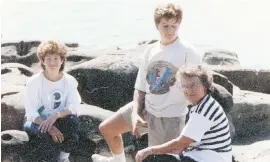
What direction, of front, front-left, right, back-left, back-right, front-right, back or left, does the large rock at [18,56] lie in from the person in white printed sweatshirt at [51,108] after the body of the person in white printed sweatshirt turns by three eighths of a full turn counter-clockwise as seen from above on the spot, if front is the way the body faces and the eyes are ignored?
front-left

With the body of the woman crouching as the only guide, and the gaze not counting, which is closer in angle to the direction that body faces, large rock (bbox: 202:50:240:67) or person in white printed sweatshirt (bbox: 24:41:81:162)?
the person in white printed sweatshirt
